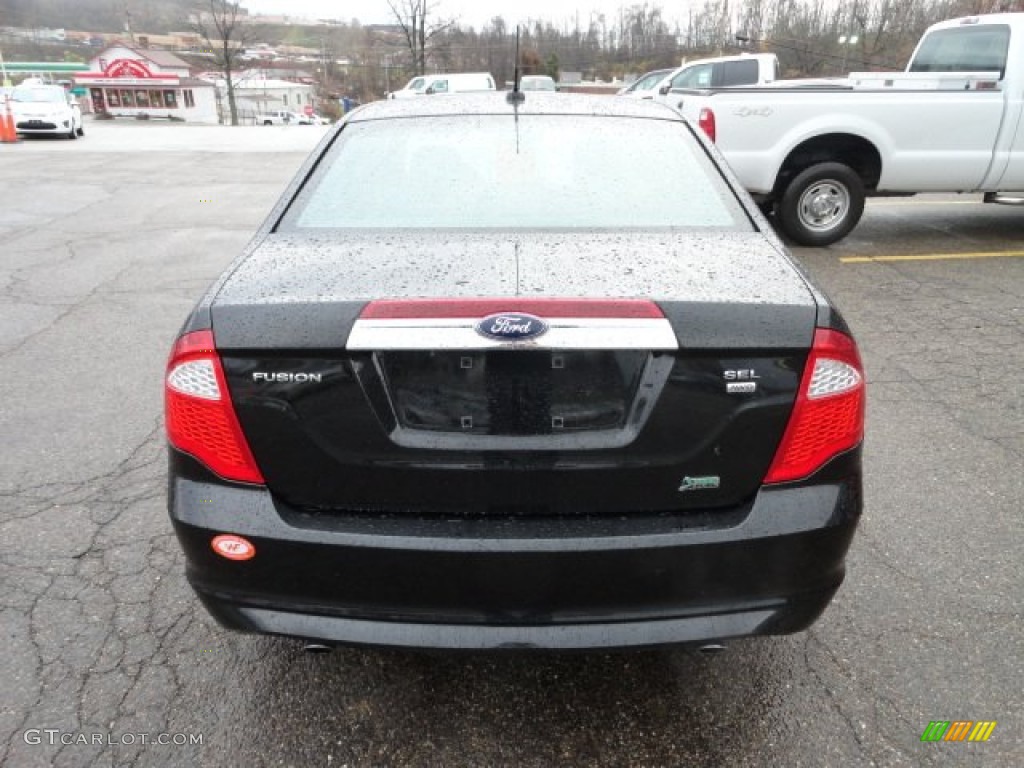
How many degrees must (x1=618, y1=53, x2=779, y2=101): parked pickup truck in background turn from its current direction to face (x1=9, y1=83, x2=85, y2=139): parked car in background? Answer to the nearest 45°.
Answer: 0° — it already faces it

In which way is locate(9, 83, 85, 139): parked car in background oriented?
toward the camera

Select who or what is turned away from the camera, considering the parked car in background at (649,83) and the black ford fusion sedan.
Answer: the black ford fusion sedan

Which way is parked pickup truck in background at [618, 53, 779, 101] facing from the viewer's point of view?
to the viewer's left

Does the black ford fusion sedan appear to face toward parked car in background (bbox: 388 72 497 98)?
yes

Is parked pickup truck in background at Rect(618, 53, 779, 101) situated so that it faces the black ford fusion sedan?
no

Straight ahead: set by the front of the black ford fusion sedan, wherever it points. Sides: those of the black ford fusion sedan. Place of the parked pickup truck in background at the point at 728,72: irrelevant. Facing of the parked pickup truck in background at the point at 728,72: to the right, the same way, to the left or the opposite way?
to the left

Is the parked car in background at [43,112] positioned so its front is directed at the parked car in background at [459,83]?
no

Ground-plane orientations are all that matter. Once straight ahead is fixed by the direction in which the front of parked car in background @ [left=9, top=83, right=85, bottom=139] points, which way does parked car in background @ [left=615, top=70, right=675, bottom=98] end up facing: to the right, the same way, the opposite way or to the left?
to the right

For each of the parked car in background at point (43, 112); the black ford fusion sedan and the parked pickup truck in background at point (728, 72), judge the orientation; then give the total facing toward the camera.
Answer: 1

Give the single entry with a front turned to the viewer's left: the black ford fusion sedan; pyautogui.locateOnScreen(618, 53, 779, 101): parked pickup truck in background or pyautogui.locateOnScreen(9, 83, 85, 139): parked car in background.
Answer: pyautogui.locateOnScreen(618, 53, 779, 101): parked pickup truck in background

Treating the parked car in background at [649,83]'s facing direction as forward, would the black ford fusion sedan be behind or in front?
in front

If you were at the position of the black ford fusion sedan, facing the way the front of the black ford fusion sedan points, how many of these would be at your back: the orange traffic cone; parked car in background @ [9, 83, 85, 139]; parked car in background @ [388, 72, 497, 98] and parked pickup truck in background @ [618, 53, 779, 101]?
0

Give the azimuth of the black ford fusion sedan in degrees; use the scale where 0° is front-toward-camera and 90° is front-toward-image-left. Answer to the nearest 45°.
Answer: approximately 180°

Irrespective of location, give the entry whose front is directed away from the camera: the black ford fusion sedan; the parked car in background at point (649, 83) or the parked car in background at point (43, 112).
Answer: the black ford fusion sedan

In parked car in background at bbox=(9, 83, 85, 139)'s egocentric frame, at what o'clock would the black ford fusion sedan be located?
The black ford fusion sedan is roughly at 12 o'clock from the parked car in background.
